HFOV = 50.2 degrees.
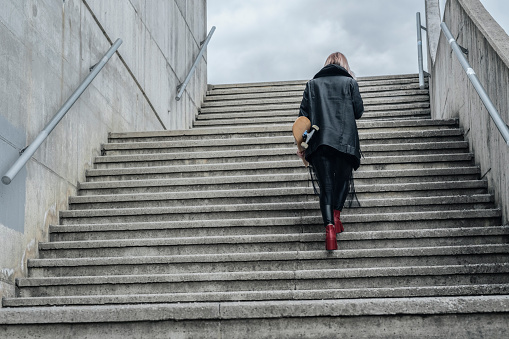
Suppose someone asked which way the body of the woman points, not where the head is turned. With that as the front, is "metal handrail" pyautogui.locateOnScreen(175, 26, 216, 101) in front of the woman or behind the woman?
in front

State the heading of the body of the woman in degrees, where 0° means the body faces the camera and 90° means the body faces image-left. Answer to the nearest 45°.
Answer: approximately 180°

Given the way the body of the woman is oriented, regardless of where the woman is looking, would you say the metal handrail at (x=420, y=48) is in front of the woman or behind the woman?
in front

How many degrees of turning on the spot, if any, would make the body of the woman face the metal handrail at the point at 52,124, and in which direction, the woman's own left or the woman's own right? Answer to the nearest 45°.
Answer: approximately 90° to the woman's own left

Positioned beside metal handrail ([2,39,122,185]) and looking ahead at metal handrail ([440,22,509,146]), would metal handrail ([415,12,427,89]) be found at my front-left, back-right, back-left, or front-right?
front-left

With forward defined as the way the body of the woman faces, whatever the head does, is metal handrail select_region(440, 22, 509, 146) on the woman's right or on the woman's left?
on the woman's right

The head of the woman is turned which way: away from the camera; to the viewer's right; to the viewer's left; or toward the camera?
away from the camera
